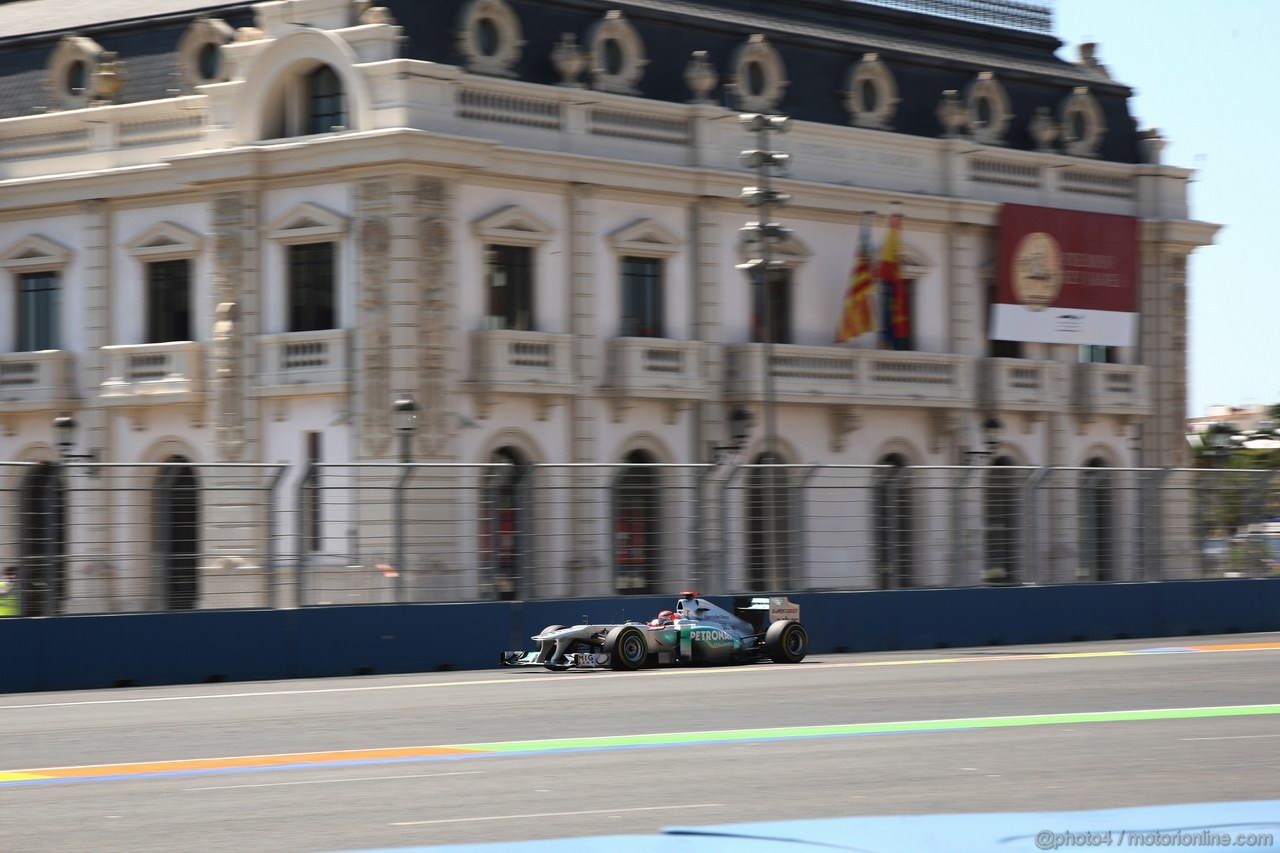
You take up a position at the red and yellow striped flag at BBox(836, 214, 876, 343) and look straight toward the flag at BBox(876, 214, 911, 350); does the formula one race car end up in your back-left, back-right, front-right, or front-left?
back-right

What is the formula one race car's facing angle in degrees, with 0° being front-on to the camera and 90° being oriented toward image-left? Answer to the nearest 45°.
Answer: approximately 45°

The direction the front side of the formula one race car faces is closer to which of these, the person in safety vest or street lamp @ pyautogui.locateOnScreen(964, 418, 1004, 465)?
the person in safety vest

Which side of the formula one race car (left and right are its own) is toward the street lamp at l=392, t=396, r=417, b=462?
right

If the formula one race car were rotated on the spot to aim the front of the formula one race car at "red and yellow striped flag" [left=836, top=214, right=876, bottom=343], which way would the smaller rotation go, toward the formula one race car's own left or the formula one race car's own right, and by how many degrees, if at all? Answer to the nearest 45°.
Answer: approximately 135° to the formula one race car's own right

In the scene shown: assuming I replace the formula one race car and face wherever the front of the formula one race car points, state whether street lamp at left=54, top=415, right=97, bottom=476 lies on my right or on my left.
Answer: on my right

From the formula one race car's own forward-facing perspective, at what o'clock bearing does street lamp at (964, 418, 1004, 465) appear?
The street lamp is roughly at 5 o'clock from the formula one race car.

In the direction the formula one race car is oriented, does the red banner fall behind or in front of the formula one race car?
behind

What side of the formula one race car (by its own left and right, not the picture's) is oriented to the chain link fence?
right
